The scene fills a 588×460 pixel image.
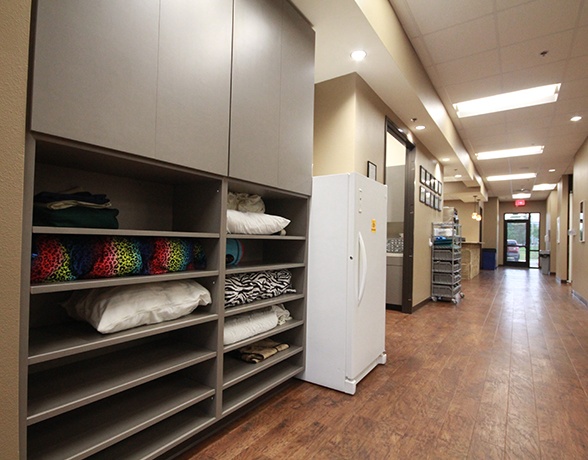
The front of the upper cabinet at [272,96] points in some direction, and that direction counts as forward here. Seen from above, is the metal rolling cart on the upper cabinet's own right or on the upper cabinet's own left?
on the upper cabinet's own left

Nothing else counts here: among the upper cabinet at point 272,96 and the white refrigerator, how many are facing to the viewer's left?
0

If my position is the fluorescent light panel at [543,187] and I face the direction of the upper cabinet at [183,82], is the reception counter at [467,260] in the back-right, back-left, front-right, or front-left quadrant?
front-right

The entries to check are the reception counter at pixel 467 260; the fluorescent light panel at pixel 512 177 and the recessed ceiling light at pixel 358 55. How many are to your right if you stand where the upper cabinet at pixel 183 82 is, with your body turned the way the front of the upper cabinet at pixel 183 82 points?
0

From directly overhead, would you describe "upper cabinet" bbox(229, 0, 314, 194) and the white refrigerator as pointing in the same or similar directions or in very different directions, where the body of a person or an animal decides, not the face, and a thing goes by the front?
same or similar directions

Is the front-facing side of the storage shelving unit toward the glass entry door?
no

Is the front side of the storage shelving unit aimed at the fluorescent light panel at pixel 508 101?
no

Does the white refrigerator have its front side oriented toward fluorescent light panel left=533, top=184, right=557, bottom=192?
no

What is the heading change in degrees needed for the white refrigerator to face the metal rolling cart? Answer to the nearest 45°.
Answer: approximately 90° to its left

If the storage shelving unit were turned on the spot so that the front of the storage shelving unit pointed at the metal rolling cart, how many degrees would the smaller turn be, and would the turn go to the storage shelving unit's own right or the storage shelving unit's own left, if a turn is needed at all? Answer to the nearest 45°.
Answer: approximately 90° to the storage shelving unit's own left

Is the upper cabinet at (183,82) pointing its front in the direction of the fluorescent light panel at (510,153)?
no

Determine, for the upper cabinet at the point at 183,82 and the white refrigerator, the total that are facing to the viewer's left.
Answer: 0

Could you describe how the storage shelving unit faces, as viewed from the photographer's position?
facing the viewer and to the right of the viewer
